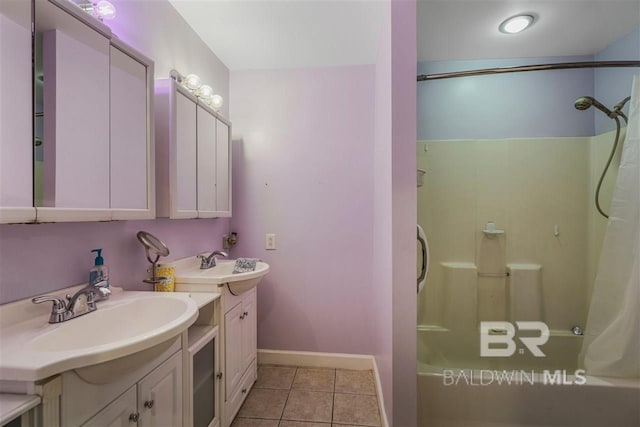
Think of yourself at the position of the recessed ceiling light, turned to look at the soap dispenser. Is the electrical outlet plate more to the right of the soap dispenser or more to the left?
right

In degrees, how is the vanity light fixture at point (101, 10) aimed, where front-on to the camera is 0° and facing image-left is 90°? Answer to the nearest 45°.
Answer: approximately 315°

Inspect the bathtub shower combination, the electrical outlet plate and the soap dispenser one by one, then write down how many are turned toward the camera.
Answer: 2

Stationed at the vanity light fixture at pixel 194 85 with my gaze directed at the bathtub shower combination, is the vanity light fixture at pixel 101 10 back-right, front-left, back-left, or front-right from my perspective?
back-right
